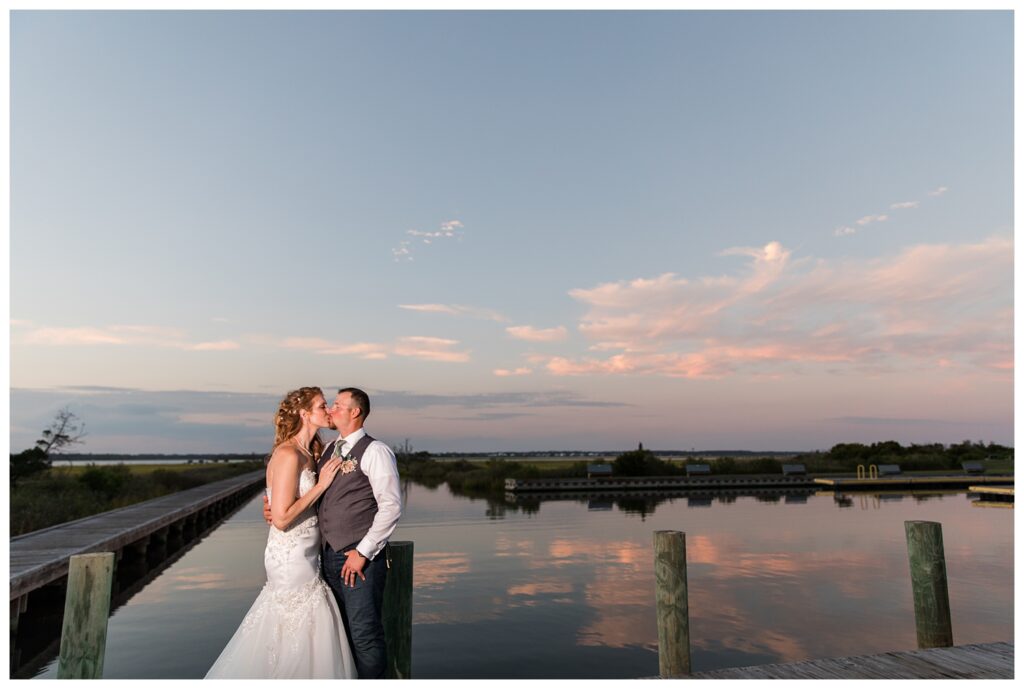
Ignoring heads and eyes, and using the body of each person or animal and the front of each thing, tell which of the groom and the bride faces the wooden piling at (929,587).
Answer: the bride

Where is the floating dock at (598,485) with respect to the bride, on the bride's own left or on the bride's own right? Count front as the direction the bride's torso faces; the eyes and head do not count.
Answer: on the bride's own left

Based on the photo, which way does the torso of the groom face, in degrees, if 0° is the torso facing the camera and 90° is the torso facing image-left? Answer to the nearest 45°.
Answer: approximately 45°

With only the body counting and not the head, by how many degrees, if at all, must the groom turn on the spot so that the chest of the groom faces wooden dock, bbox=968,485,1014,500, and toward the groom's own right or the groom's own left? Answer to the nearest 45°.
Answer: approximately 180°

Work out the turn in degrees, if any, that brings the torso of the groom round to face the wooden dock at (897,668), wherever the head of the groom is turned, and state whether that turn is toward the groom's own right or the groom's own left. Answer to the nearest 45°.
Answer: approximately 135° to the groom's own left

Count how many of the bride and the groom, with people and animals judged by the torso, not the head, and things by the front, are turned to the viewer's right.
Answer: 1

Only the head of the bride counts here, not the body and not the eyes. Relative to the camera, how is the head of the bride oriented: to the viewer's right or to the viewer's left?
to the viewer's right

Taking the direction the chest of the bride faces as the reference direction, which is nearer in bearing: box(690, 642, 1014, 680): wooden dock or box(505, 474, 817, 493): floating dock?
the wooden dock

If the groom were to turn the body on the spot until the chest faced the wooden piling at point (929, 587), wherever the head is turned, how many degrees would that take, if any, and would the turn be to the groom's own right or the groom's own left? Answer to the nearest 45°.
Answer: approximately 135° to the groom's own left

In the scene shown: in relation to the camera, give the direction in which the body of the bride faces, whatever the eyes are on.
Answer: to the viewer's right
